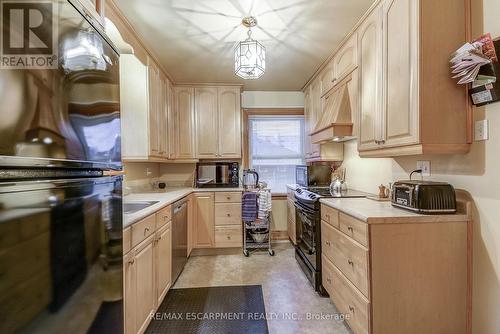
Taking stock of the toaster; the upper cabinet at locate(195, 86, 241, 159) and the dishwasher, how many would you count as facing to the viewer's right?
1

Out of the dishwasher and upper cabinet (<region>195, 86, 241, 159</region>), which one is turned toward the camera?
the upper cabinet

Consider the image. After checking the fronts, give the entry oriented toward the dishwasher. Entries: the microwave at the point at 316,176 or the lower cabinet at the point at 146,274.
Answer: the microwave

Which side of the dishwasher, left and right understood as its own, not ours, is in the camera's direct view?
right

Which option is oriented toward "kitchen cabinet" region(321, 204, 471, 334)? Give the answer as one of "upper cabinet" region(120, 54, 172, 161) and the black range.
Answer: the upper cabinet

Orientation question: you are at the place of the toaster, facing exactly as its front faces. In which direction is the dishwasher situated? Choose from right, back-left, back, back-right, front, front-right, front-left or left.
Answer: front-right

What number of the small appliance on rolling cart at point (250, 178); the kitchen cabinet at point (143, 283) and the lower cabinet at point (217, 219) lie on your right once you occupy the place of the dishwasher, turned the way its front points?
1

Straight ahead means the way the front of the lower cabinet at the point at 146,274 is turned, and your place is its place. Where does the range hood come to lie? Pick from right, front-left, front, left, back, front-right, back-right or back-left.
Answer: front-left

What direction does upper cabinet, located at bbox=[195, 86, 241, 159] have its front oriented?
toward the camera

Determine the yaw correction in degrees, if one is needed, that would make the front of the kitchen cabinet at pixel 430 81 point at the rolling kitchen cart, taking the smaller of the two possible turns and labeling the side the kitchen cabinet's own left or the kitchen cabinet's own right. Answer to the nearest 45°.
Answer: approximately 90° to the kitchen cabinet's own right

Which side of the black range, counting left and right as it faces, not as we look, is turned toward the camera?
left

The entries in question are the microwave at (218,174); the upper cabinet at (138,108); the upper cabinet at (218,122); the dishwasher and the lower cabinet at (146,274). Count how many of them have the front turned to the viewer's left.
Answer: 0

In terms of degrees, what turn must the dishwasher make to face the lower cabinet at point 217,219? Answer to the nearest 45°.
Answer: approximately 45° to its left

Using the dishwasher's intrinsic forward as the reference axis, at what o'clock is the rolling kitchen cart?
The rolling kitchen cart is roughly at 11 o'clock from the dishwasher.

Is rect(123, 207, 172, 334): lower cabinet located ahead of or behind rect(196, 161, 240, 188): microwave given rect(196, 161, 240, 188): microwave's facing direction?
ahead

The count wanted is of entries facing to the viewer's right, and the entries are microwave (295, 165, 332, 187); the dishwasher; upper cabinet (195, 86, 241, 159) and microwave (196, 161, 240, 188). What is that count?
1

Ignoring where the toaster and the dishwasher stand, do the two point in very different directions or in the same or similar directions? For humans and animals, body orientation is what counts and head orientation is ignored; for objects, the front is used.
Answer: very different directions

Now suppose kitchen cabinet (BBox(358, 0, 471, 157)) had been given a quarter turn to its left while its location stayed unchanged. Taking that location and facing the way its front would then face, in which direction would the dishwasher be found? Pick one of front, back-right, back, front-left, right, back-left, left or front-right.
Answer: back-right

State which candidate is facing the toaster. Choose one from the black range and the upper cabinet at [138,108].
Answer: the upper cabinet

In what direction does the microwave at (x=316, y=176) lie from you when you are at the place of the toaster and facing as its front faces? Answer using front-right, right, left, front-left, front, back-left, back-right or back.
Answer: right
